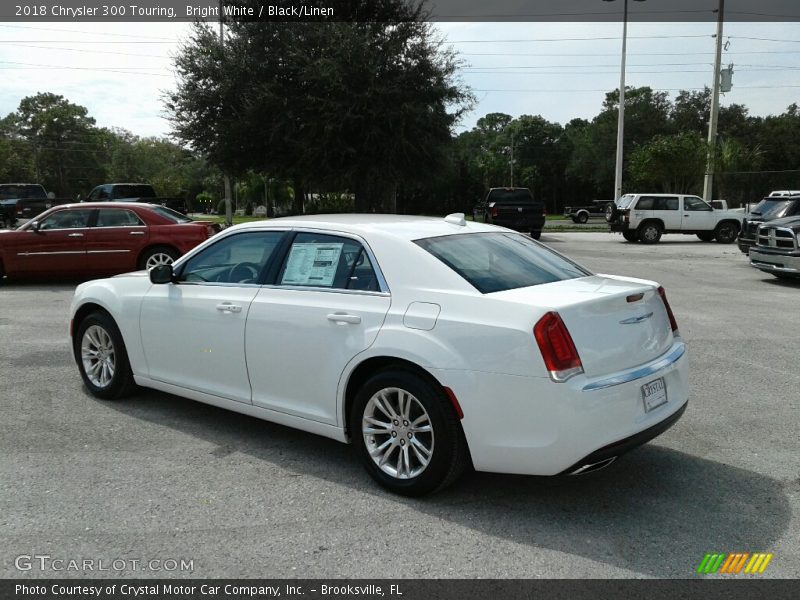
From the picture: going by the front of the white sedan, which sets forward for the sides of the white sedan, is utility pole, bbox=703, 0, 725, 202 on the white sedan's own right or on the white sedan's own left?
on the white sedan's own right

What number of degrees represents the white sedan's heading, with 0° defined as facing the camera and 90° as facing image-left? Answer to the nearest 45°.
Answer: approximately 135°

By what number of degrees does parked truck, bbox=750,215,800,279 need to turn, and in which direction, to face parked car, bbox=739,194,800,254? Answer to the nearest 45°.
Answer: approximately 135° to its right

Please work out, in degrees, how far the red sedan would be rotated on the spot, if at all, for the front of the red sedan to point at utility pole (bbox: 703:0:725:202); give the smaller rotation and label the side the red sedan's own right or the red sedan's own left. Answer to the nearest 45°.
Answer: approximately 135° to the red sedan's own right

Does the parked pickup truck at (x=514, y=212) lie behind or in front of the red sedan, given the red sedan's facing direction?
behind

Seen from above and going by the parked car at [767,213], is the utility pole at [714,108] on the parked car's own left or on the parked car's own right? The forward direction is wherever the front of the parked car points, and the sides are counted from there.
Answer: on the parked car's own right

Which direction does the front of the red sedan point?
to the viewer's left

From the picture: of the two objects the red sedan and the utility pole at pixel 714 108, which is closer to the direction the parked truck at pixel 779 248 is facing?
the red sedan
